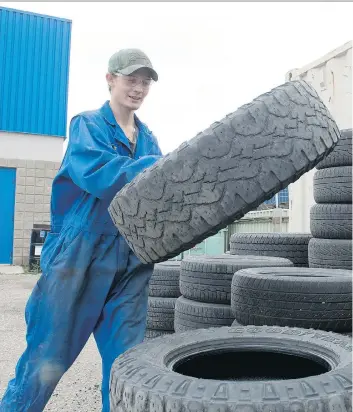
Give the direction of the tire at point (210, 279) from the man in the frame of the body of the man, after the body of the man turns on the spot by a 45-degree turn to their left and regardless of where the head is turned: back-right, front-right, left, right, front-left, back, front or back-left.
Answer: front-left

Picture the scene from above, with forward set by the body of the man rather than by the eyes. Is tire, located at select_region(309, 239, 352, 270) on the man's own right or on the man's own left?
on the man's own left

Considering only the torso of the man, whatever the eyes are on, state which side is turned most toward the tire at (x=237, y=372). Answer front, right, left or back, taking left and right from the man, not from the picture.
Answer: front

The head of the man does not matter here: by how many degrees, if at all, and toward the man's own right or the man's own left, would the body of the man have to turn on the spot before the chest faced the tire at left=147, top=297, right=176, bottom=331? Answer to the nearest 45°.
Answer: approximately 90° to the man's own left

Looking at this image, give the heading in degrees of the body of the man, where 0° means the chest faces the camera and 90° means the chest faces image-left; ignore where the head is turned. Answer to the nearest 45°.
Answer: approximately 315°

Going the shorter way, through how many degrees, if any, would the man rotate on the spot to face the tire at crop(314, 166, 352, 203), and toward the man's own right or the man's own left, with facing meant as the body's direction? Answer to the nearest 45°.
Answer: approximately 90° to the man's own left

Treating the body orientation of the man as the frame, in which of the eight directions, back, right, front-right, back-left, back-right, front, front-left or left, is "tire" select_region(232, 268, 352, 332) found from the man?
front-left

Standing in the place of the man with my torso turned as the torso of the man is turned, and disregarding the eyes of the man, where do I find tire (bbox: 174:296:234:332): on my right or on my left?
on my left

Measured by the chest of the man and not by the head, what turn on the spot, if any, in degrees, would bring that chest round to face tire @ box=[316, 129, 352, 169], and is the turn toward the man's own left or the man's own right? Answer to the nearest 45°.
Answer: approximately 90° to the man's own left

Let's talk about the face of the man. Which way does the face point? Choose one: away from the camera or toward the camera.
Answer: toward the camera
